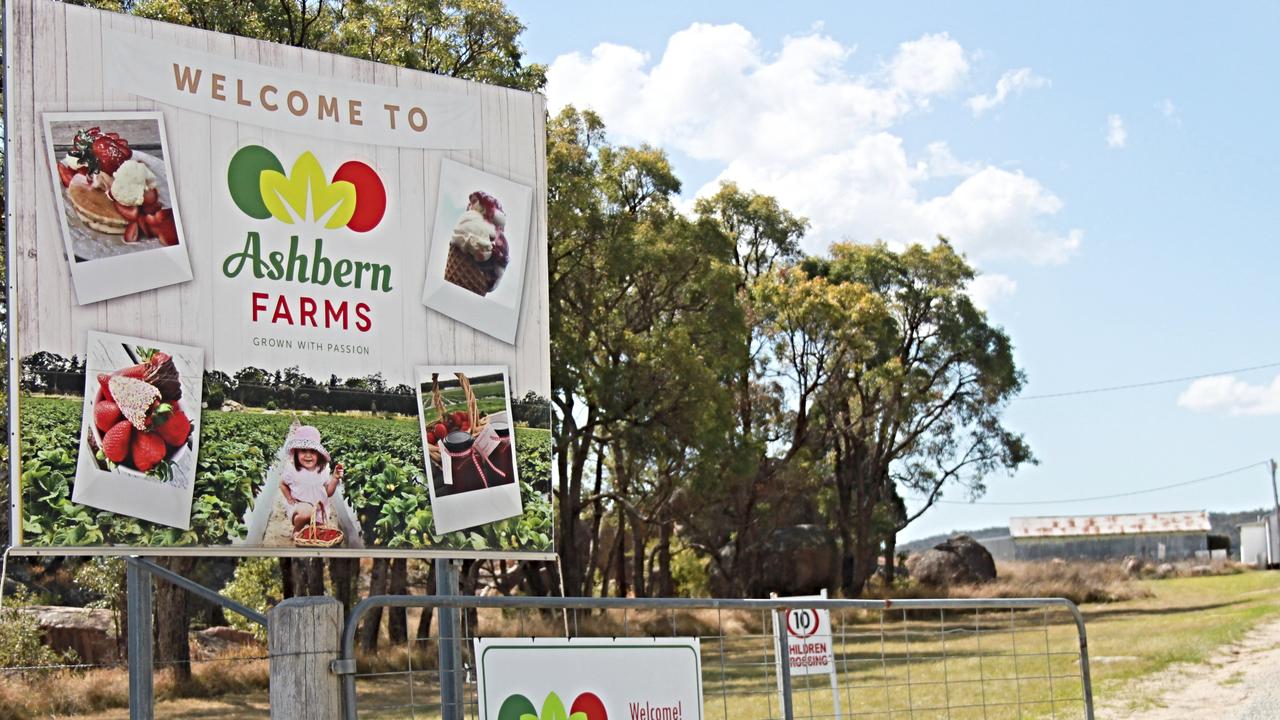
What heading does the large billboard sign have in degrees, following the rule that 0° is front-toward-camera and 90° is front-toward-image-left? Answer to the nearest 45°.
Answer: approximately 315°

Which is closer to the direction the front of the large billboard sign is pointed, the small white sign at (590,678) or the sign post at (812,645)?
the small white sign

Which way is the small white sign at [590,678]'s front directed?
toward the camera

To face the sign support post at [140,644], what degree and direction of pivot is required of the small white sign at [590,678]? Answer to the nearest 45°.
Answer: approximately 135° to its right

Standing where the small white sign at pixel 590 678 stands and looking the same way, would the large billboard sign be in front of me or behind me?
behind

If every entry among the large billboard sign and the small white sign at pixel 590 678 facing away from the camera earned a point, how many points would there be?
0
